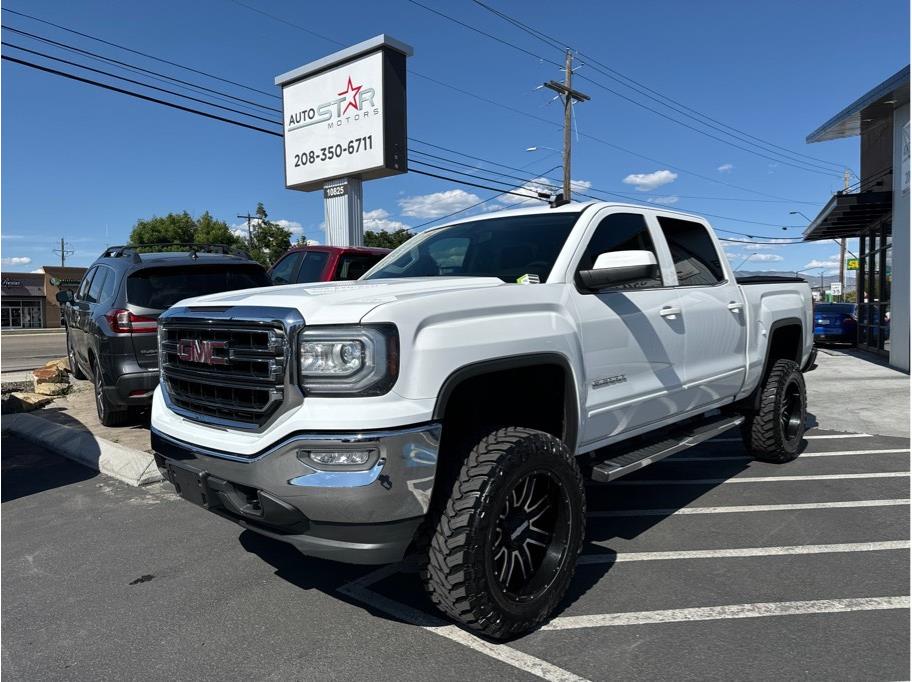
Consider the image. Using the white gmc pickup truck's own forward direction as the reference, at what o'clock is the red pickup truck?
The red pickup truck is roughly at 4 o'clock from the white gmc pickup truck.

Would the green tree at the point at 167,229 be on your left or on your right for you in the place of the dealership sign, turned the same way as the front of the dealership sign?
on your right

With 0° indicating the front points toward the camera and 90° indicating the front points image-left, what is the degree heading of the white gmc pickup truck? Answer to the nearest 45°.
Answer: approximately 45°

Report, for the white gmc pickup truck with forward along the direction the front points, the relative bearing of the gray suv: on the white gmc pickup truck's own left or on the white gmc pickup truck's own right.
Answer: on the white gmc pickup truck's own right

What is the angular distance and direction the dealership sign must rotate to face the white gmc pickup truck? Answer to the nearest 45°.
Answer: approximately 45° to its left

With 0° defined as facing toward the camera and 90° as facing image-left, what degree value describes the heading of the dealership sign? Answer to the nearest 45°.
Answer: approximately 45°

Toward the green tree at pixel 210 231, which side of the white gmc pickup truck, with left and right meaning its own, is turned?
right

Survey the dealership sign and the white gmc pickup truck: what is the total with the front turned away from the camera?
0

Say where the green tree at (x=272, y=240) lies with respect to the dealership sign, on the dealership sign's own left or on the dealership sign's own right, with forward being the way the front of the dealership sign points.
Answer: on the dealership sign's own right

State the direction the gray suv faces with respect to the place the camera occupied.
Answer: facing away from the viewer and to the left of the viewer

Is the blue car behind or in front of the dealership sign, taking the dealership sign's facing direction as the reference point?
behind
